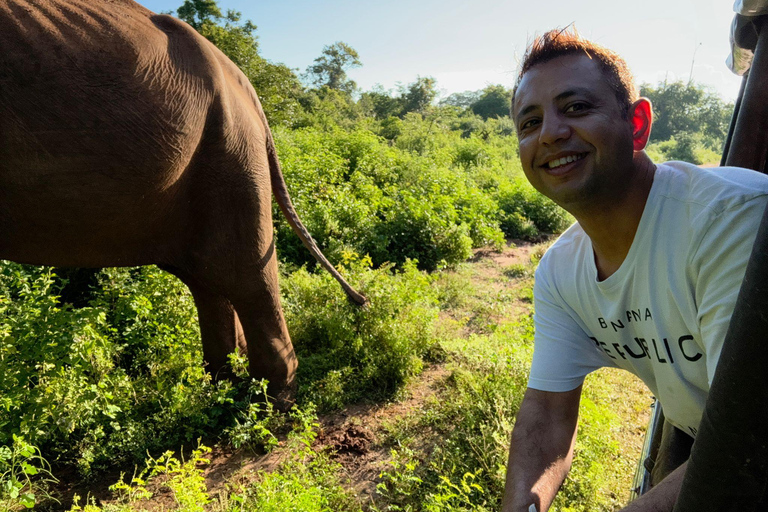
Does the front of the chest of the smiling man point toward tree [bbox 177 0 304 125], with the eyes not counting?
no

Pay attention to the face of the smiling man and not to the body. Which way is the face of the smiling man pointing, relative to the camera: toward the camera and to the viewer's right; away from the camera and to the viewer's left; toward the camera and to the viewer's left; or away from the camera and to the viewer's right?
toward the camera and to the viewer's left

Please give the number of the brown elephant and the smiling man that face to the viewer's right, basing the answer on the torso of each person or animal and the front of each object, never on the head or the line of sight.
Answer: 0

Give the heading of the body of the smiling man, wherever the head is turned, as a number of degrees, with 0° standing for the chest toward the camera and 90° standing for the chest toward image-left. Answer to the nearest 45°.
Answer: approximately 45°

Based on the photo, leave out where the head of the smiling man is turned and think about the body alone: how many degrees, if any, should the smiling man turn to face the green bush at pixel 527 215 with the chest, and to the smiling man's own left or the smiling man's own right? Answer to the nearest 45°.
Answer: approximately 135° to the smiling man's own right

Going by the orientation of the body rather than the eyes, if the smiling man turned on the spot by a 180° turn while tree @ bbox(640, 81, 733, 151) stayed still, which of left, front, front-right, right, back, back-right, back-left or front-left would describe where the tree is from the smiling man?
front-left

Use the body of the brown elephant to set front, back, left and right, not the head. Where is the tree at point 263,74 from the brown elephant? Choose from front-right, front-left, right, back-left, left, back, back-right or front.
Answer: right

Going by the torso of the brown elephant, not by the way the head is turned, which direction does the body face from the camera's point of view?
to the viewer's left

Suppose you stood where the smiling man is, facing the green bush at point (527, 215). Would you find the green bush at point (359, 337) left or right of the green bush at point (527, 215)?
left

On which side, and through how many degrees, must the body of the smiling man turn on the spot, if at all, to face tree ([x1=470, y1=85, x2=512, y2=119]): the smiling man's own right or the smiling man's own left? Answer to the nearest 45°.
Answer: approximately 135° to the smiling man's own right

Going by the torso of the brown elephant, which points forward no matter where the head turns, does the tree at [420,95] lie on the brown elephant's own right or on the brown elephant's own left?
on the brown elephant's own right

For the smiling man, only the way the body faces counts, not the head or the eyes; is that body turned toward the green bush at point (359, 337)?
no

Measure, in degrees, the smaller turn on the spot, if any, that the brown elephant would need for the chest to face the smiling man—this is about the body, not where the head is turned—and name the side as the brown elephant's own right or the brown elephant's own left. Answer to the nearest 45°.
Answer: approximately 135° to the brown elephant's own left
